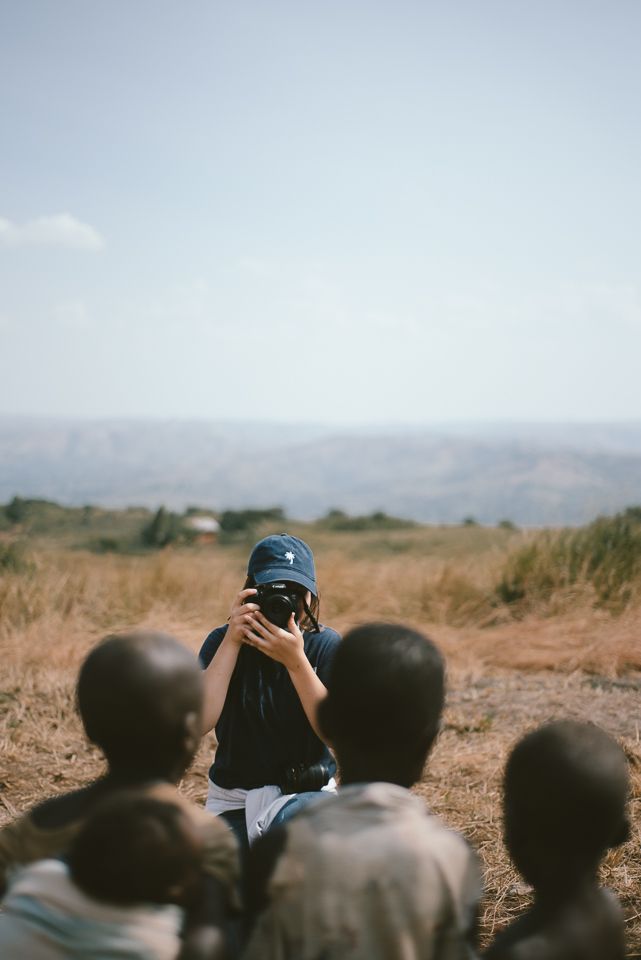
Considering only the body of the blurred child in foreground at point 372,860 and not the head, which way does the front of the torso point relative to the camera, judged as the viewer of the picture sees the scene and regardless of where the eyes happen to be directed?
away from the camera

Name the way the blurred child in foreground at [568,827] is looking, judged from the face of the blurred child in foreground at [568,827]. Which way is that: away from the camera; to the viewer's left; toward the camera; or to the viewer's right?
away from the camera

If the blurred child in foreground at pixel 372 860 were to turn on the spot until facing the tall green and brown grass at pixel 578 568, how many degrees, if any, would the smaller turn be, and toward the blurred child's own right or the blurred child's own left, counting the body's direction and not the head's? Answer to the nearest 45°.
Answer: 0° — they already face it

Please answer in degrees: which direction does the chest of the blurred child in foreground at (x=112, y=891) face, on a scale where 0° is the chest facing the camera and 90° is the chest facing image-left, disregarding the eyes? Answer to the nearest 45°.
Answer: approximately 225°
